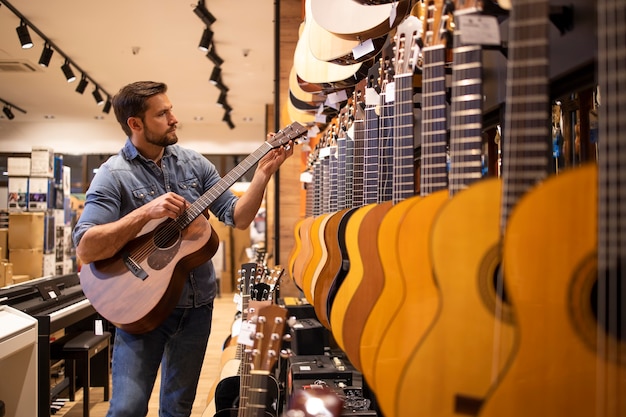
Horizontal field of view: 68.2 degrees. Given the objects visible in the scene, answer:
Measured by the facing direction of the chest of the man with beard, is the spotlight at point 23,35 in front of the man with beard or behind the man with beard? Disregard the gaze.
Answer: behind

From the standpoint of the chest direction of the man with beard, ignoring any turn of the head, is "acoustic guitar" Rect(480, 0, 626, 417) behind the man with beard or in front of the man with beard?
in front

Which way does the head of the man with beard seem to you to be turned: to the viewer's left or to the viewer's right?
to the viewer's right

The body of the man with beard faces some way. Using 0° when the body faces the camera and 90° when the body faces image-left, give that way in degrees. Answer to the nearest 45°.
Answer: approximately 315°

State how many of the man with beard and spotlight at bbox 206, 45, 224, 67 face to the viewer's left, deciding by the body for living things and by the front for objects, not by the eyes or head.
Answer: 0

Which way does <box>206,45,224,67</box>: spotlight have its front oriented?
to the viewer's right

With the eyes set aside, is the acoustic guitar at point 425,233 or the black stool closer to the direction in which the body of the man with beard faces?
the acoustic guitar
